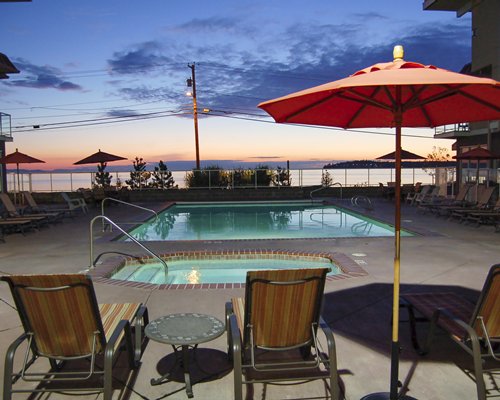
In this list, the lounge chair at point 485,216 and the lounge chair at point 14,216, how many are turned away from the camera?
0

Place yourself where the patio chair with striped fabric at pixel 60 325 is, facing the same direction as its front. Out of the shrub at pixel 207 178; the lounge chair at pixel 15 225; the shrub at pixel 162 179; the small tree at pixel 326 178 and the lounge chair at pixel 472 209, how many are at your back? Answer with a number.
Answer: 0

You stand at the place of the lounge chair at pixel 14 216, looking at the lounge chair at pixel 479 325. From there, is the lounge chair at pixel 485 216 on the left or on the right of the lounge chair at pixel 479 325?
left

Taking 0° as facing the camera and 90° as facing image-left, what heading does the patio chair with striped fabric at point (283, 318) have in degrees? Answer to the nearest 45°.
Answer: approximately 180°

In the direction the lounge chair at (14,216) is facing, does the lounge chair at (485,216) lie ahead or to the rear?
ahead

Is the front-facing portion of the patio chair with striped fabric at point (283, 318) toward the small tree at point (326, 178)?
yes

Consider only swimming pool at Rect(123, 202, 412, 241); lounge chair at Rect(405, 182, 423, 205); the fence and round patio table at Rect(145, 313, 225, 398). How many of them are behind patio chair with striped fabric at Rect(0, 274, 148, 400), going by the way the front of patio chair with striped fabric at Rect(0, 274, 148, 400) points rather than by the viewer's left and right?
0

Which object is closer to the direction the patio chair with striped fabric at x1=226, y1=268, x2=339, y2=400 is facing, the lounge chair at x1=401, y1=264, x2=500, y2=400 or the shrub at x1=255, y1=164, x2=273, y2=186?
the shrub

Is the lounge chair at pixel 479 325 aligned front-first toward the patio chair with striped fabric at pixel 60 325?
no

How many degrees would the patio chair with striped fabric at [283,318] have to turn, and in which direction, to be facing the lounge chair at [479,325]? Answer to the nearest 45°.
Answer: approximately 90° to its right

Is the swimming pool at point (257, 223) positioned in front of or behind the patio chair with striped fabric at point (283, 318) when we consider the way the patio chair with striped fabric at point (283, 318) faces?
in front

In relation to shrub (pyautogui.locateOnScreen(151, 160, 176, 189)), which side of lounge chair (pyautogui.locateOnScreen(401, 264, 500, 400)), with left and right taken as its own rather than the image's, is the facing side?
front

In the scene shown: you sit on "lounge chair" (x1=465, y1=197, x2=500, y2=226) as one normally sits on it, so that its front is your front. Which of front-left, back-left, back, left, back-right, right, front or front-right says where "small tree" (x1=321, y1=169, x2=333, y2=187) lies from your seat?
front-right

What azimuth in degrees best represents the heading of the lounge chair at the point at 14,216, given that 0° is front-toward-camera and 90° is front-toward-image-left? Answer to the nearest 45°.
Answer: approximately 270°

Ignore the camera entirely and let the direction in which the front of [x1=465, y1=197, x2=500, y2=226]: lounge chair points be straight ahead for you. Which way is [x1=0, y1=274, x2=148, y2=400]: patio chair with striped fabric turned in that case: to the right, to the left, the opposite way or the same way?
to the right

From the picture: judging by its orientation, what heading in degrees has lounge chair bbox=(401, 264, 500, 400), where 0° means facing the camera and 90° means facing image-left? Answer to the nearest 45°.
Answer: approximately 135°

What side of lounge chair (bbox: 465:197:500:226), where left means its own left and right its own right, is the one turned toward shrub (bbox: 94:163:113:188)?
front

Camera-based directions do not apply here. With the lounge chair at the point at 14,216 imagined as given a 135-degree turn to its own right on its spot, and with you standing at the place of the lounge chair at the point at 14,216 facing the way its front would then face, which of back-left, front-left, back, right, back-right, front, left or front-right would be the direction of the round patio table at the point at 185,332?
front-left

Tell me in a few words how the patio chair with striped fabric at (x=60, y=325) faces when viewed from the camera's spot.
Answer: facing away from the viewer and to the right of the viewer

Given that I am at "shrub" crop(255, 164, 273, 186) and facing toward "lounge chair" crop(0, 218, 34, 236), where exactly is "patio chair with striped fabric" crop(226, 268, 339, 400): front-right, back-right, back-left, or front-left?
front-left
